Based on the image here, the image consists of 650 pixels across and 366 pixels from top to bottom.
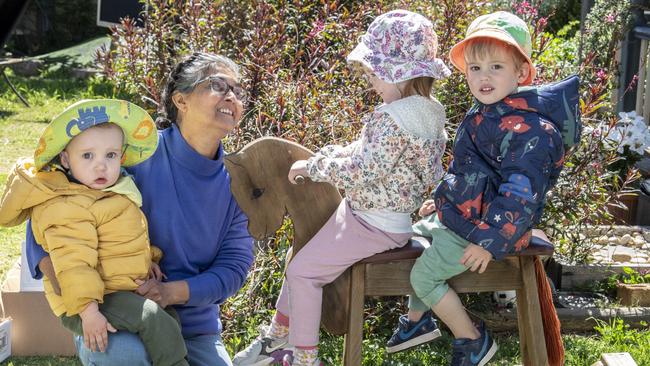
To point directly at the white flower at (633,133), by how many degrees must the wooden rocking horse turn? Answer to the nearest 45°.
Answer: approximately 135° to its right

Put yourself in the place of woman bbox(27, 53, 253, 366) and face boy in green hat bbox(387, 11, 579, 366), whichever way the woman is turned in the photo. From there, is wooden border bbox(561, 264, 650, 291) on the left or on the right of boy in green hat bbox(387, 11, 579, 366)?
left

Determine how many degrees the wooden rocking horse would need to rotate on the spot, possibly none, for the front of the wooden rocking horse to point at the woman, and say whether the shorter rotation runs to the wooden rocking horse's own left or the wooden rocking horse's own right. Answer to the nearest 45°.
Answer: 0° — it already faces them

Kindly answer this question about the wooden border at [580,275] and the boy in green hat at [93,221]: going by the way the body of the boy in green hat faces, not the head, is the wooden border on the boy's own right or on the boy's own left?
on the boy's own left

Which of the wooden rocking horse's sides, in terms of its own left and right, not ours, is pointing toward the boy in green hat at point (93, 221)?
front

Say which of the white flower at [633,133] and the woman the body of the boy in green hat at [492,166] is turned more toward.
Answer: the woman

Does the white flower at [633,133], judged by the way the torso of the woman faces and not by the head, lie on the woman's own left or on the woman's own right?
on the woman's own left

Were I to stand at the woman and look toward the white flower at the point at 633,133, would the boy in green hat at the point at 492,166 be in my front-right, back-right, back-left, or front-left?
front-right

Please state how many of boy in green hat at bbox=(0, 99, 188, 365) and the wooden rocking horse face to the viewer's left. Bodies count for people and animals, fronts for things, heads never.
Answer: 1

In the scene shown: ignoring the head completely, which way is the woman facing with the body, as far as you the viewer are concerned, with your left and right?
facing the viewer and to the right of the viewer

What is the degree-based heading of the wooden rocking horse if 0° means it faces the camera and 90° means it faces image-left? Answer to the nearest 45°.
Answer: approximately 90°

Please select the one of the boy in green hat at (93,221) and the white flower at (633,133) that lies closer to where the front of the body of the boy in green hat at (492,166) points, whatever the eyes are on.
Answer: the boy in green hat

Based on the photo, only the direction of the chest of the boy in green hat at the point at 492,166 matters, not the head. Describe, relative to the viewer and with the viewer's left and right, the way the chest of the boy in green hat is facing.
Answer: facing the viewer and to the left of the viewer
